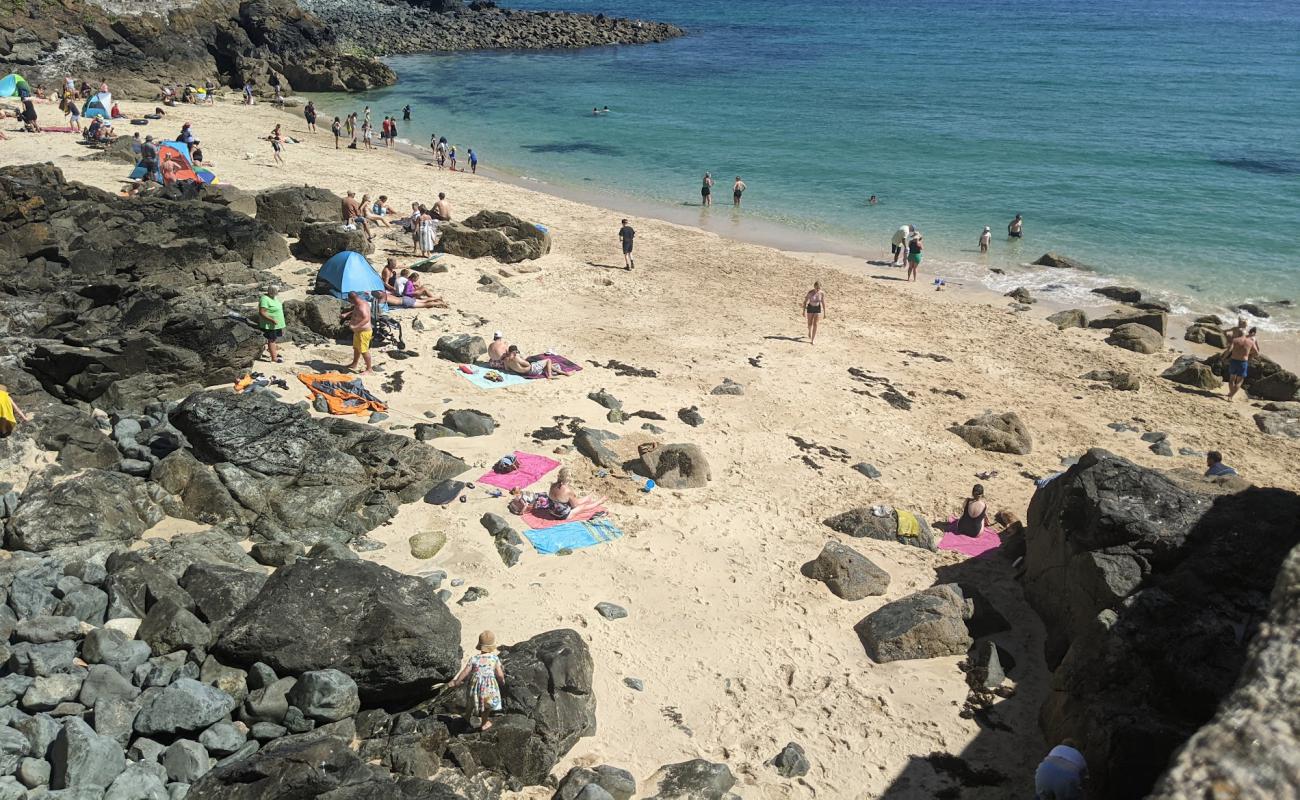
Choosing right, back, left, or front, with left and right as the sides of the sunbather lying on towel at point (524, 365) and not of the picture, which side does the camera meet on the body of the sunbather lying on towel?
right

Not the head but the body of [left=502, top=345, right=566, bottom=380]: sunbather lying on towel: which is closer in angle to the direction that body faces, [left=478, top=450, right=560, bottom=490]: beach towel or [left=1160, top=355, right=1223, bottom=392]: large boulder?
the large boulder
